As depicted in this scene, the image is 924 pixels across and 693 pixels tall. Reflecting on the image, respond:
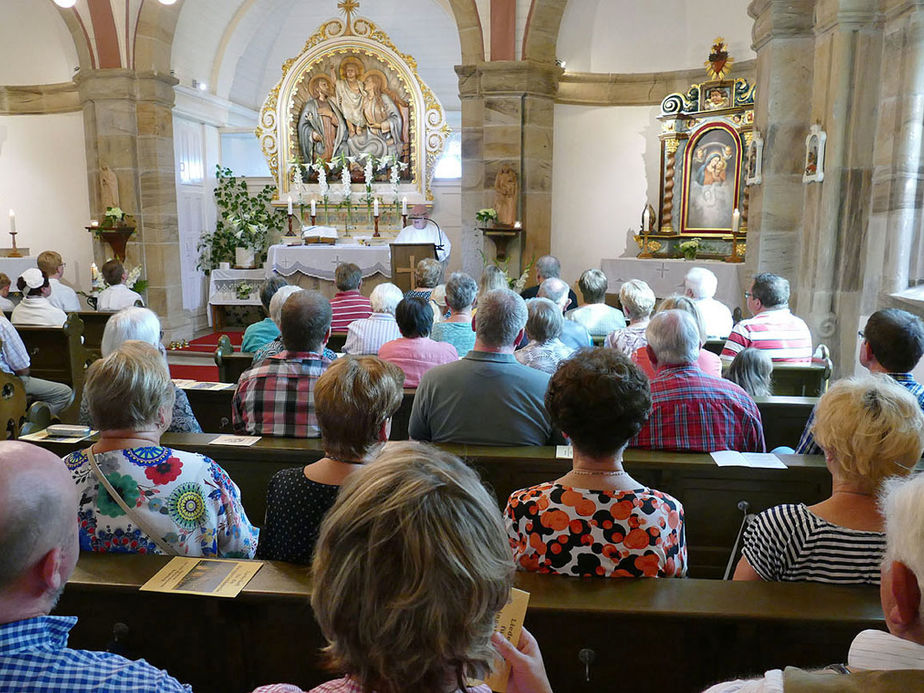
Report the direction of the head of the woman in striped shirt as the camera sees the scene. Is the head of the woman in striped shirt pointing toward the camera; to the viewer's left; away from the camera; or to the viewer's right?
away from the camera

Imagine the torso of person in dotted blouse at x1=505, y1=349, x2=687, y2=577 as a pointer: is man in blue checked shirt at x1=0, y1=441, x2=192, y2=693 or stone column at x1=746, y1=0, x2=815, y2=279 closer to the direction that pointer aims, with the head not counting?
the stone column

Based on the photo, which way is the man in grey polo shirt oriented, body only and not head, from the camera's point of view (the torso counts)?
away from the camera

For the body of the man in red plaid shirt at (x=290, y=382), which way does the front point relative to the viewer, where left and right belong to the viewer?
facing away from the viewer

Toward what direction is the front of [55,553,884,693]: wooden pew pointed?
away from the camera

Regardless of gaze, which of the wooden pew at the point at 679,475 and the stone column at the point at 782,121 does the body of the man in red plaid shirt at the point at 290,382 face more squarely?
the stone column

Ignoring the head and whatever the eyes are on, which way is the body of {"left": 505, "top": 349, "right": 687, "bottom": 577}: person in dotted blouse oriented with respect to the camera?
away from the camera

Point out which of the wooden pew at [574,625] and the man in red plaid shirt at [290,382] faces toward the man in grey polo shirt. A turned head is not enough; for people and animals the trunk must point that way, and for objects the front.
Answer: the wooden pew

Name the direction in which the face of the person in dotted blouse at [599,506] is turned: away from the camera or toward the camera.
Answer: away from the camera

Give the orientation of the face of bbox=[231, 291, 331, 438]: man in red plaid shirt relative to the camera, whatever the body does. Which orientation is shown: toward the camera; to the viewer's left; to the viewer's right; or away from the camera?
away from the camera

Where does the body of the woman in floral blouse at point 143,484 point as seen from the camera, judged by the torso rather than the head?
away from the camera
